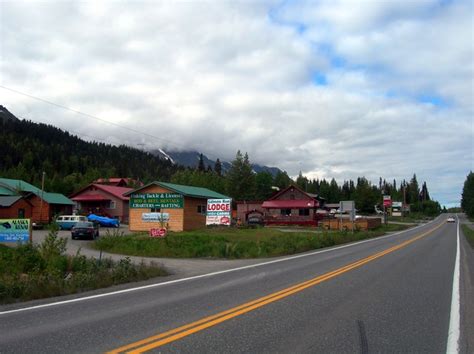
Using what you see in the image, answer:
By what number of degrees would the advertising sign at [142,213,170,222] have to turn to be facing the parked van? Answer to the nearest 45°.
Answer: approximately 135° to its right

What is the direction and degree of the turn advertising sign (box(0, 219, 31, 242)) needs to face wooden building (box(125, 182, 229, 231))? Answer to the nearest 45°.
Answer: approximately 135° to its left

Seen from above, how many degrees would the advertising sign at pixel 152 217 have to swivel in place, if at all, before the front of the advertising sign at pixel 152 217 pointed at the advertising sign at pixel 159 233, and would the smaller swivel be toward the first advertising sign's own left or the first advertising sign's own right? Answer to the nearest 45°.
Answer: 0° — it already faces it

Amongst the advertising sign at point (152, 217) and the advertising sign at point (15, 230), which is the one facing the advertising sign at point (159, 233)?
the advertising sign at point (152, 217)

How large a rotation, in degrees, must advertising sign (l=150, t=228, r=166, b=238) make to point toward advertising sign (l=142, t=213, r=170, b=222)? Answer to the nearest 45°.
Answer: approximately 180°

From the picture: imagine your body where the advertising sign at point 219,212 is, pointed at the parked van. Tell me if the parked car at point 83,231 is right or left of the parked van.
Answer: left

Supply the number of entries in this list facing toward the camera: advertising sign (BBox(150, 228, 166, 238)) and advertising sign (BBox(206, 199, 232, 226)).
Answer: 2

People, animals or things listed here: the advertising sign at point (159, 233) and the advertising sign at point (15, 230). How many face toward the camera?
2

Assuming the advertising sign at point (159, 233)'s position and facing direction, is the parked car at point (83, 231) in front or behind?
behind
